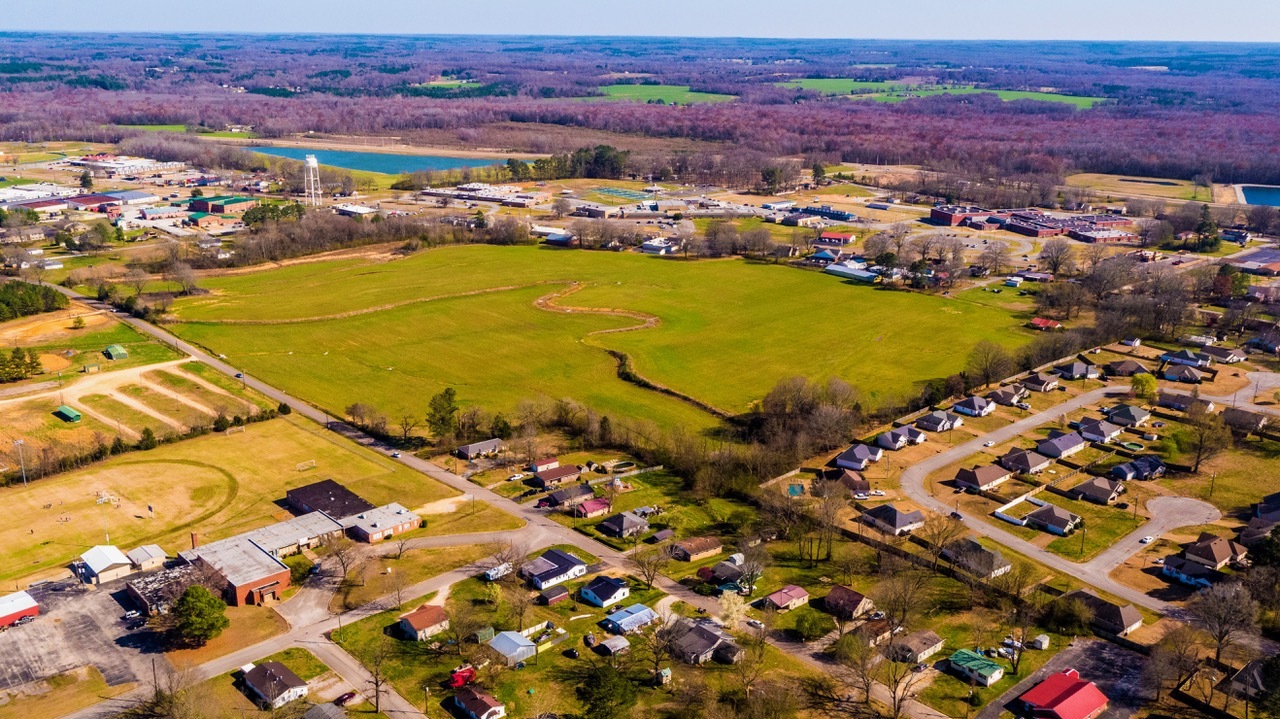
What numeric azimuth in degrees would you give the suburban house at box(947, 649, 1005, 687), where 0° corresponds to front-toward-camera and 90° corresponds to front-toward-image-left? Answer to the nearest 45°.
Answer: approximately 45°

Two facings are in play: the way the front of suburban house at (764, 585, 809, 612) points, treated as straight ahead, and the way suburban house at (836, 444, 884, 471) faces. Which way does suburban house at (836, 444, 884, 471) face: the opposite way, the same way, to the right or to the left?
to the left

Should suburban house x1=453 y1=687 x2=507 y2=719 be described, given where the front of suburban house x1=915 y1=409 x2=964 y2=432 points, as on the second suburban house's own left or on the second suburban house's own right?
on the second suburban house's own right

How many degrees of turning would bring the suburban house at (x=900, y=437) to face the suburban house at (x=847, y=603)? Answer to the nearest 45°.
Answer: approximately 45° to its right

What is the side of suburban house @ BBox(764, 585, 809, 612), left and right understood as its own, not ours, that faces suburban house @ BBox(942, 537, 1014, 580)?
back
